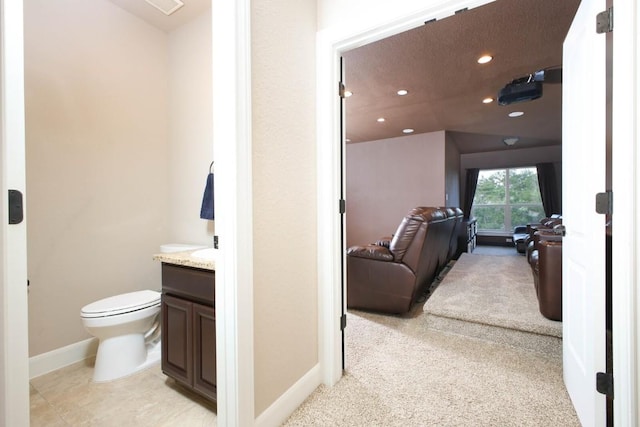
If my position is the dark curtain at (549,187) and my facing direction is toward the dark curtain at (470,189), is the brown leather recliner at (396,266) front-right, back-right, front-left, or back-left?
front-left

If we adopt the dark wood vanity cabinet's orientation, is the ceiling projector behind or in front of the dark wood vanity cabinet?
behind

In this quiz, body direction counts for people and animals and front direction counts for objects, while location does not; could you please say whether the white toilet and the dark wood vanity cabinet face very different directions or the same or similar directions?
same or similar directions

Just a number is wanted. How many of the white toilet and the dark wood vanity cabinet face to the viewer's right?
0

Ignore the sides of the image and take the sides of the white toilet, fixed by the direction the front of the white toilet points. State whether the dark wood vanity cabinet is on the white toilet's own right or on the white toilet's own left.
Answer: on the white toilet's own left

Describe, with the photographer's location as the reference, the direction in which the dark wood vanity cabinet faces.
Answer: facing the viewer and to the left of the viewer

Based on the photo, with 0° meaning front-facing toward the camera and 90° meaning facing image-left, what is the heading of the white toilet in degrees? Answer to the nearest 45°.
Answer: approximately 45°

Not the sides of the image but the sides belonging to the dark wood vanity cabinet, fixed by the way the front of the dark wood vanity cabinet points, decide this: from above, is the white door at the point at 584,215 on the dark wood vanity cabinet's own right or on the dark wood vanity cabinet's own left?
on the dark wood vanity cabinet's own left

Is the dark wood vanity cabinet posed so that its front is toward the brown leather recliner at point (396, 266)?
no

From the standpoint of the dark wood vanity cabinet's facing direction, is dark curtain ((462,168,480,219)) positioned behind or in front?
behind

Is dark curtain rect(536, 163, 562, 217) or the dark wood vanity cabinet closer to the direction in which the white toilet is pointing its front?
the dark wood vanity cabinet

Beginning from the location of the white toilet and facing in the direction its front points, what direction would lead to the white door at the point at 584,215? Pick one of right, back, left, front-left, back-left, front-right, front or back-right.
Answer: left
